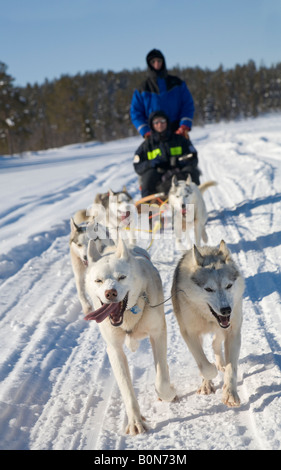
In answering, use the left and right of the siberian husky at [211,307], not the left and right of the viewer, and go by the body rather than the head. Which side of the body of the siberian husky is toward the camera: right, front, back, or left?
front

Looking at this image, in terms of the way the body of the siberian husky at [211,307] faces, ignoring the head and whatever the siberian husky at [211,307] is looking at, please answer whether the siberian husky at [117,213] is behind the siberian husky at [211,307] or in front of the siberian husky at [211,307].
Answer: behind

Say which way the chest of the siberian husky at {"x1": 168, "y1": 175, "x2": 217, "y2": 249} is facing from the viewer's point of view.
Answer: toward the camera

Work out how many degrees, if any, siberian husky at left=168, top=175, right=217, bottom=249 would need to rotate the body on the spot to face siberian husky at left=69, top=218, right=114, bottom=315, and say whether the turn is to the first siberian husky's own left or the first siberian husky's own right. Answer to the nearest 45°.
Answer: approximately 45° to the first siberian husky's own right

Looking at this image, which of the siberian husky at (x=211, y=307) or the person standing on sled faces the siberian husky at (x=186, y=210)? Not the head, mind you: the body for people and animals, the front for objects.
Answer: the person standing on sled

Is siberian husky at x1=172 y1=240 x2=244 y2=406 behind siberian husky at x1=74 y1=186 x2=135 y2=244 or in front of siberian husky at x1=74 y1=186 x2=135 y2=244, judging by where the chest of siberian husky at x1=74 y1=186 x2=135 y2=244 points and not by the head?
in front

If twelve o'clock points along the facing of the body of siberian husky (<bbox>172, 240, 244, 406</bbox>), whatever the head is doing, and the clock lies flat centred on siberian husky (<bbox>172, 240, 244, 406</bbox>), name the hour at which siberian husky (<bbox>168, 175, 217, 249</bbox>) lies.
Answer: siberian husky (<bbox>168, 175, 217, 249</bbox>) is roughly at 6 o'clock from siberian husky (<bbox>172, 240, 244, 406</bbox>).

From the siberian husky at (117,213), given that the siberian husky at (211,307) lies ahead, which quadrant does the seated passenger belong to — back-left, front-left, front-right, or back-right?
back-left

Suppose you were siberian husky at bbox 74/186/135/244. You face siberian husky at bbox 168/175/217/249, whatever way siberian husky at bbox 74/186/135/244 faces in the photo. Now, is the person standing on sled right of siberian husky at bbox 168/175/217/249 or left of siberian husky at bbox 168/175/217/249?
left

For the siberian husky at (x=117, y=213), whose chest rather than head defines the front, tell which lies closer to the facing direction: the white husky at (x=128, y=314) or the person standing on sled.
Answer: the white husky

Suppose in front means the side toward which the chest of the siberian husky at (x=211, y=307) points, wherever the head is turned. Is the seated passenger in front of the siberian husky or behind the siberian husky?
behind

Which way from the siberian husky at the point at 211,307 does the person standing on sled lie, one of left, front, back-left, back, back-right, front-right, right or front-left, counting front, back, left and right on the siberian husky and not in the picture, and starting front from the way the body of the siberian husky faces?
back

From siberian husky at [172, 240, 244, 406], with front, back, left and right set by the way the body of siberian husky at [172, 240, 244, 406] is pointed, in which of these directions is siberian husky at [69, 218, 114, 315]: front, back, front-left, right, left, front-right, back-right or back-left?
back-right
